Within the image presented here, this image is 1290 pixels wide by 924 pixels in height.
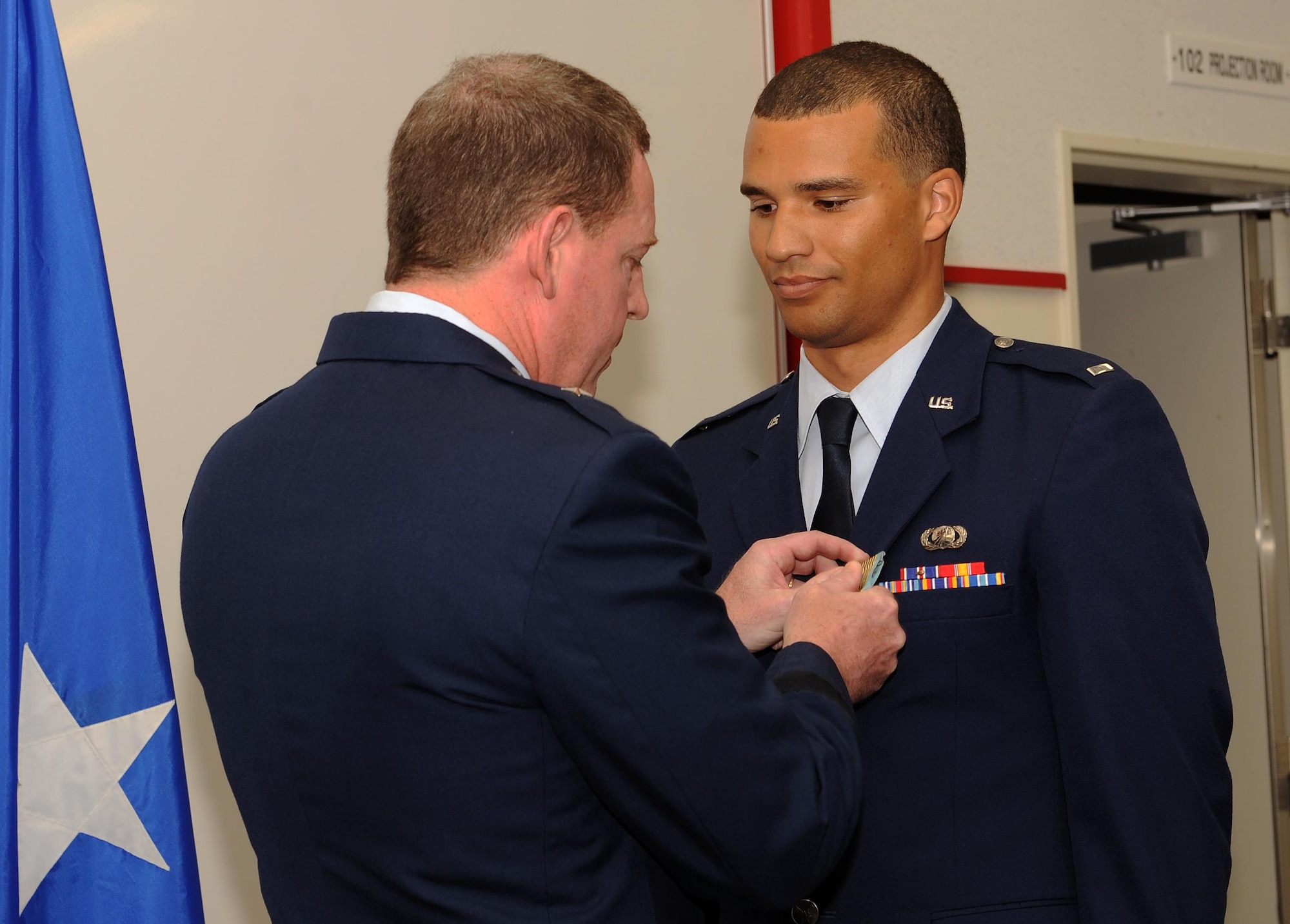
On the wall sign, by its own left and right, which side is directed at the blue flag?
right

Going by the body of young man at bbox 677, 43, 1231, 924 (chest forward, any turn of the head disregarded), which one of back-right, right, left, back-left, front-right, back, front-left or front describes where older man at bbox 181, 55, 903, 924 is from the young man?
front

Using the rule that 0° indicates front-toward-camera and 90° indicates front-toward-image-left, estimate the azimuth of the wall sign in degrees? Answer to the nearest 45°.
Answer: approximately 315°

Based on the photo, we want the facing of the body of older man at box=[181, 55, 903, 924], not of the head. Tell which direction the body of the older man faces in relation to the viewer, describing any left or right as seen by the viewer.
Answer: facing away from the viewer and to the right of the viewer

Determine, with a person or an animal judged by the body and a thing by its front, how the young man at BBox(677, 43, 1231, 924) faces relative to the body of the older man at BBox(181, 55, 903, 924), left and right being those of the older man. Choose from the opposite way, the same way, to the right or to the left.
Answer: the opposite way

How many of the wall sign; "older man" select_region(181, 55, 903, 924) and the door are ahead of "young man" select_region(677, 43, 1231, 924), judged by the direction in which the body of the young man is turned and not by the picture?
1

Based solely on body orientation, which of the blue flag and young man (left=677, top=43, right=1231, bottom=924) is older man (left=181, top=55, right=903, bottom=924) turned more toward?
the young man

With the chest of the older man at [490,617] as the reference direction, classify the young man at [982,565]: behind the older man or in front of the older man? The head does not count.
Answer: in front

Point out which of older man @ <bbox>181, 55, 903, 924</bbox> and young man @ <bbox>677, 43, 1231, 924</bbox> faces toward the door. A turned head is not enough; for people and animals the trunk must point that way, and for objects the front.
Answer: the older man

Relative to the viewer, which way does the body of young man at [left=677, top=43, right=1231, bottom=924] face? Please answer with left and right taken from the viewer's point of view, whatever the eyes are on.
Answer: facing the viewer and to the left of the viewer

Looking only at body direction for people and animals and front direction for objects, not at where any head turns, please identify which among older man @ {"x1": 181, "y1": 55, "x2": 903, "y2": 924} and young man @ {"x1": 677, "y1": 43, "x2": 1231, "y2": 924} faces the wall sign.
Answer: the older man

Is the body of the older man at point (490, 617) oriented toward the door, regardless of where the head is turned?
yes

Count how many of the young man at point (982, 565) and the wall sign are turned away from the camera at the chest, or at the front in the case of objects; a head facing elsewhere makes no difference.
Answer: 0
